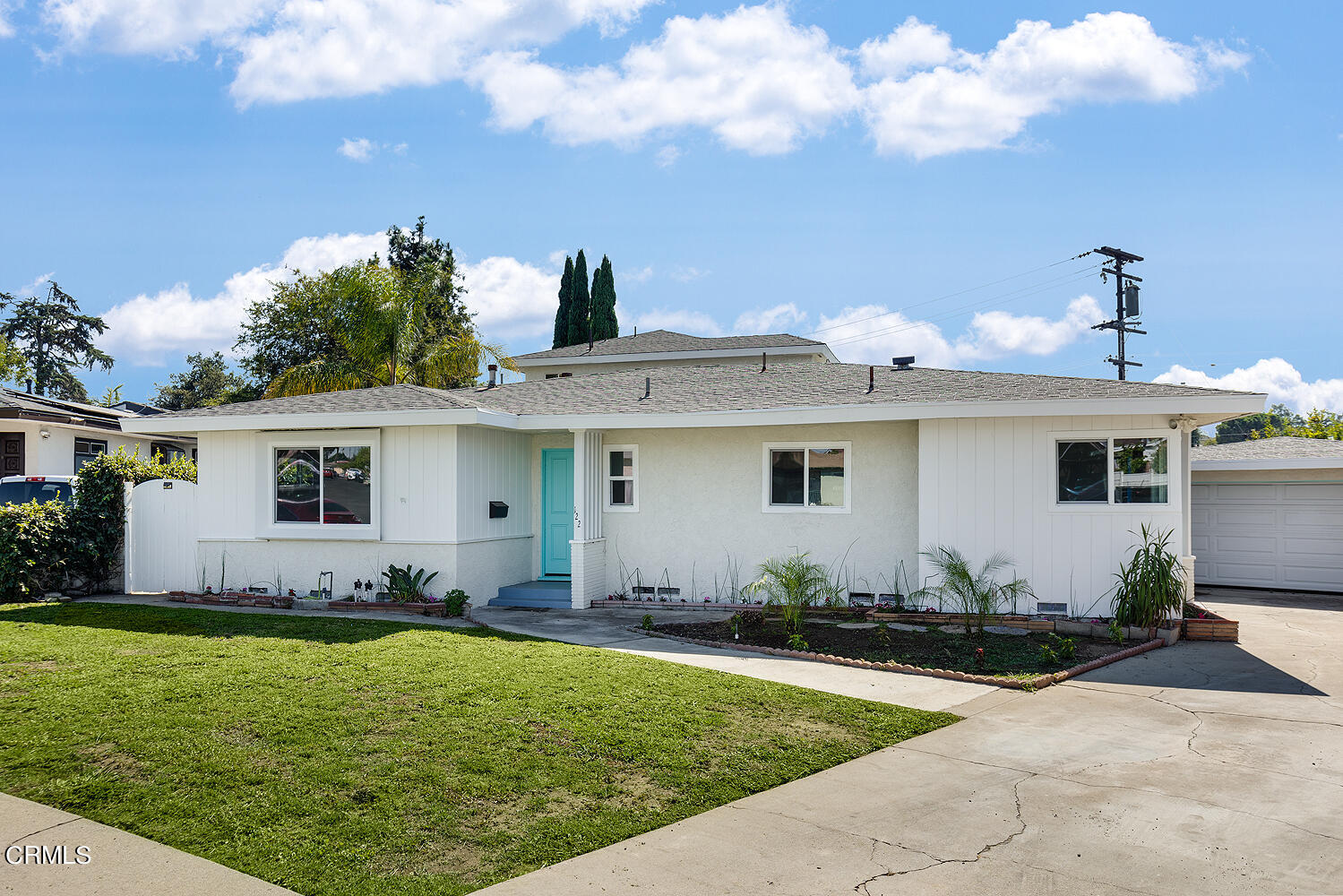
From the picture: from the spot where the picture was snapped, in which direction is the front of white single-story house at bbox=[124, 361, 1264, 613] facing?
facing the viewer

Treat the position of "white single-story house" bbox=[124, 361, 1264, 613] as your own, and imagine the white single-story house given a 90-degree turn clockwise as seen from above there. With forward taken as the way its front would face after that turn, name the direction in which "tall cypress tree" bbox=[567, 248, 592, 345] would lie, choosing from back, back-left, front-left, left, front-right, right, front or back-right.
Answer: right

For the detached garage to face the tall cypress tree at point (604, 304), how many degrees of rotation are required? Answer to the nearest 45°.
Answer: approximately 135° to its right

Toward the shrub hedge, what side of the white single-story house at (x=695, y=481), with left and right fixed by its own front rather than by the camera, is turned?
right

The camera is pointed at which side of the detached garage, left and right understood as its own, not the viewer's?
front

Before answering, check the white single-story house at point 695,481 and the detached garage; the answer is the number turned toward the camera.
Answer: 2

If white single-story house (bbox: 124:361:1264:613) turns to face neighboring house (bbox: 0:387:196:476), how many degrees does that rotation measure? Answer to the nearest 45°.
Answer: approximately 135° to its right

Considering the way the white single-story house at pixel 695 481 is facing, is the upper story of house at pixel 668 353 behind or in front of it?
behind

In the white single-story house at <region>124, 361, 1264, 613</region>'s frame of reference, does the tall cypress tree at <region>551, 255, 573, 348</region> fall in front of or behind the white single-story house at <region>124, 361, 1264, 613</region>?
behind
